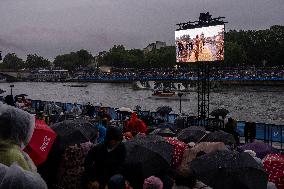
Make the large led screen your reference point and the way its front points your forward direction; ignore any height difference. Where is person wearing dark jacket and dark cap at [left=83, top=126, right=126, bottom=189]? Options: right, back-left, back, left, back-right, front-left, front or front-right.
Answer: front-left

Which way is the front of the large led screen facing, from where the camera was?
facing the viewer and to the left of the viewer
